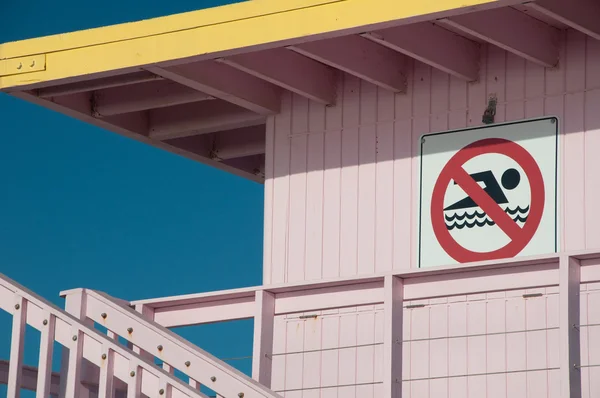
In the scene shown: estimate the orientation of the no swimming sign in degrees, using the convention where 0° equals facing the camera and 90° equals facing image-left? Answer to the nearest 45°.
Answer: approximately 45°
